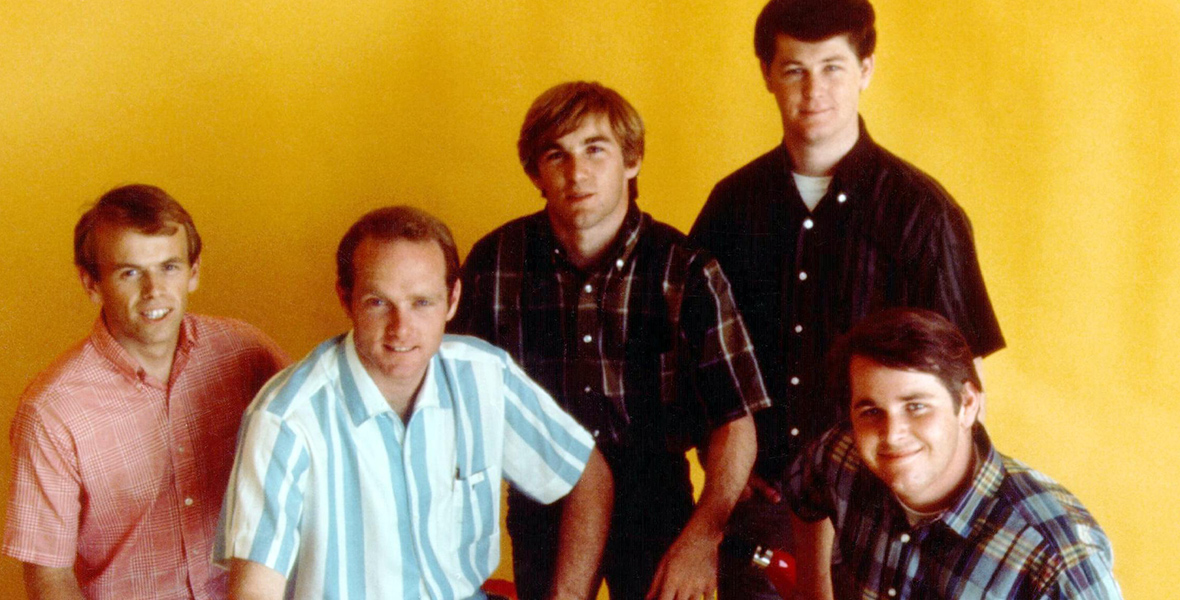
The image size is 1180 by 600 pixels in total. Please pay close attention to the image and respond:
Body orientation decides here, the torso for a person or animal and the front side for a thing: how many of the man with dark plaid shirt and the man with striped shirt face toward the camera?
2

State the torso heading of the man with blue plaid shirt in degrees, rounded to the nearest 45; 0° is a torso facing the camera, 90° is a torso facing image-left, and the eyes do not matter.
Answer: approximately 45°

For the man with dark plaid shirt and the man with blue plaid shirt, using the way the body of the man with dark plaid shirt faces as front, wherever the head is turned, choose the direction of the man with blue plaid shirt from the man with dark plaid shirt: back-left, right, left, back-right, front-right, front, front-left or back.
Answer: front-left

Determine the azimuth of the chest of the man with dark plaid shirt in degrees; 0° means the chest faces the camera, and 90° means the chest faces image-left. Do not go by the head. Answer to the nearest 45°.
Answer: approximately 0°
